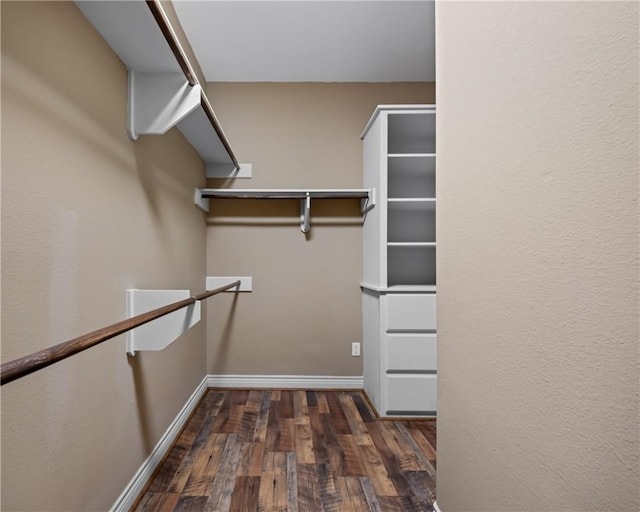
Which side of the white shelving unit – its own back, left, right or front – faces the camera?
front

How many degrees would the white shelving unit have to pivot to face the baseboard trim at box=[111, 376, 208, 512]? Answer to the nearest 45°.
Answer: approximately 45° to its right

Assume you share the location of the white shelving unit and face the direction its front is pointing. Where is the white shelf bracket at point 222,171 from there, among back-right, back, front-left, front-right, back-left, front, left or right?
right

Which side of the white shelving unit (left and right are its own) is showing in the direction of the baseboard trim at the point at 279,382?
right

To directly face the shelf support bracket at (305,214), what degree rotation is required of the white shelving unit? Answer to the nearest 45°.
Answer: approximately 90° to its right

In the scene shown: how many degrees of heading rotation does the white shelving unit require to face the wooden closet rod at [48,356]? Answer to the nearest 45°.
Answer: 0° — it already faces it

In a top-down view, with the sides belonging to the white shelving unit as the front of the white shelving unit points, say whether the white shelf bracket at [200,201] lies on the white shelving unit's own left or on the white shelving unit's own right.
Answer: on the white shelving unit's own right
